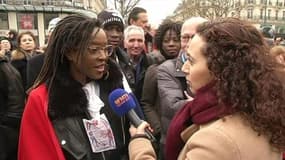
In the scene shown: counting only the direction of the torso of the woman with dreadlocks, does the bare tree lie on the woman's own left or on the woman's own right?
on the woman's own left

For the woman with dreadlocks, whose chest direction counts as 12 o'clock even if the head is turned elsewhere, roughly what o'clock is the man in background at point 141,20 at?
The man in background is roughly at 8 o'clock from the woman with dreadlocks.

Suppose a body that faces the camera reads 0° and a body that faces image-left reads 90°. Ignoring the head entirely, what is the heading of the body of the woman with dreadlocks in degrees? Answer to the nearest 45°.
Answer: approximately 315°

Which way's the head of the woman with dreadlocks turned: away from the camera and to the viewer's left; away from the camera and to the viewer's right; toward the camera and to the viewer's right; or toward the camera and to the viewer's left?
toward the camera and to the viewer's right
